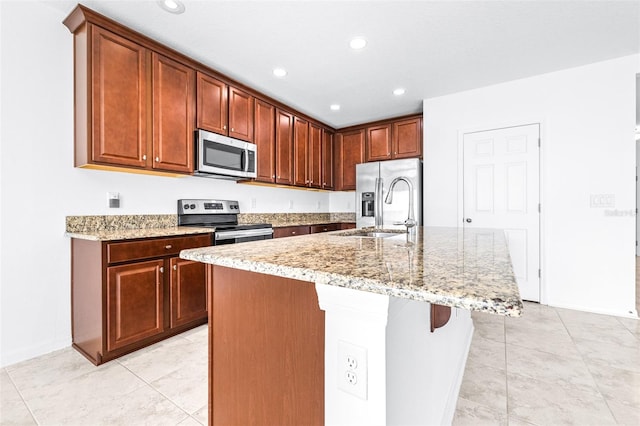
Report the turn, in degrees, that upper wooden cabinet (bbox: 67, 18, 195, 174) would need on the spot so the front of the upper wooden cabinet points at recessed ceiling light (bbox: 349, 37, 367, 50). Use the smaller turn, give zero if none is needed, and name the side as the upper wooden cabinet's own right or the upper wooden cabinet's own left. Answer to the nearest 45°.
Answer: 0° — it already faces it

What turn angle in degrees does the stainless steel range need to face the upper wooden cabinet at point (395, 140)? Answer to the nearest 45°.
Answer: approximately 45° to its left

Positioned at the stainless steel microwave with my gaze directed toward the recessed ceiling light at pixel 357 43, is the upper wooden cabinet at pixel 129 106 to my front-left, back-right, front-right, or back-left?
back-right

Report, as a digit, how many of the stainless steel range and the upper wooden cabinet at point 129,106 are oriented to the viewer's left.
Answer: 0

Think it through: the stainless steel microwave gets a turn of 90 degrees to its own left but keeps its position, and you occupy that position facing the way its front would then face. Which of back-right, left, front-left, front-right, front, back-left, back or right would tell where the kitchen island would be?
back-right

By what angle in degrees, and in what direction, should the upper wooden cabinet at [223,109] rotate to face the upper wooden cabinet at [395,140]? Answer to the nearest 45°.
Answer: approximately 45° to its left

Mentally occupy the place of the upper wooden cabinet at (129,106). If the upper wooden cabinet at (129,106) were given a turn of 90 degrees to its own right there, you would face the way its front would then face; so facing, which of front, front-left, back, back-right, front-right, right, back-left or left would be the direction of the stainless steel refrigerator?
back-left

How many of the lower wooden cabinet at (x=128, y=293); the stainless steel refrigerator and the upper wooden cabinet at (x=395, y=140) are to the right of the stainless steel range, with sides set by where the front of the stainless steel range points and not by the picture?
1
